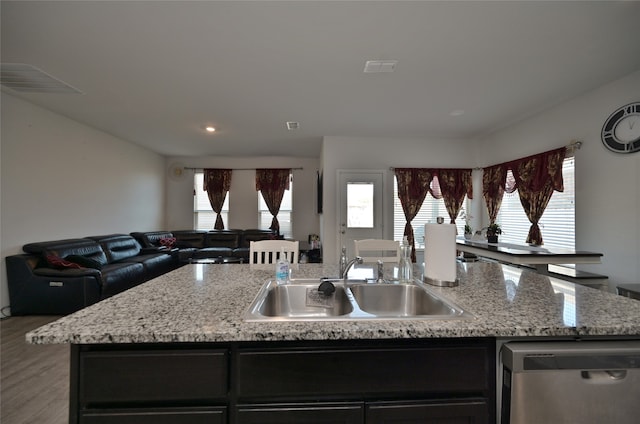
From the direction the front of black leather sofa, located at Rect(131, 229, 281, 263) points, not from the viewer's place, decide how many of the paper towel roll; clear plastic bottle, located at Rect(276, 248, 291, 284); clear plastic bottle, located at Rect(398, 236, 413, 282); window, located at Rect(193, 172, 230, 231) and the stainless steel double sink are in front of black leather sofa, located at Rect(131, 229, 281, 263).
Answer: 4

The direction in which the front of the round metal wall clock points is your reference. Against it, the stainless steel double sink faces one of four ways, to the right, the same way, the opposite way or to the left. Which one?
to the left

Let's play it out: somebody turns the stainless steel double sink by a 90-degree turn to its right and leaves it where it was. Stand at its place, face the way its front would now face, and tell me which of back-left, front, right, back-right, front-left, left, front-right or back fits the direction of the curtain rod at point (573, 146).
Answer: back-right

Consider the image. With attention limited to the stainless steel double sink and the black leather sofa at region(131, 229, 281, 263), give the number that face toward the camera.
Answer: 2

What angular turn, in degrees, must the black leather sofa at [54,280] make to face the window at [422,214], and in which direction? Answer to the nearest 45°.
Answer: approximately 45° to its left

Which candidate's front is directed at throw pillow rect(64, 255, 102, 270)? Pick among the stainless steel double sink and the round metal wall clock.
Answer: the round metal wall clock

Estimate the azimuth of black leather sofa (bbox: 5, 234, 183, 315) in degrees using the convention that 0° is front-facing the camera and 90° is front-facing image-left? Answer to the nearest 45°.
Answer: approximately 315°

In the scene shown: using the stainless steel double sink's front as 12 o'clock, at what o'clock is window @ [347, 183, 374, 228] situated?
The window is roughly at 6 o'clock from the stainless steel double sink.

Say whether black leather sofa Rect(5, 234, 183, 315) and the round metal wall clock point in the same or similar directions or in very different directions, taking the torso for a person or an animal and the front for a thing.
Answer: very different directions

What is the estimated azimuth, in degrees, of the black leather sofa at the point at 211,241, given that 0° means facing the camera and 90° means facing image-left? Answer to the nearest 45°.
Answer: approximately 0°

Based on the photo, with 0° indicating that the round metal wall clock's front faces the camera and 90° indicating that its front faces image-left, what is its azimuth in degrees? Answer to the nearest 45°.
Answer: approximately 45°
